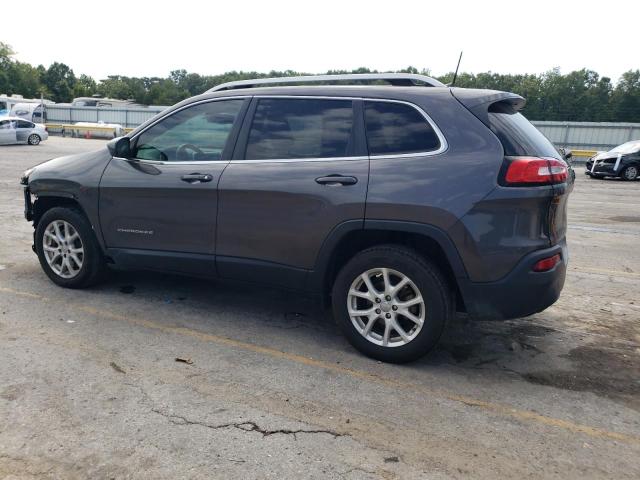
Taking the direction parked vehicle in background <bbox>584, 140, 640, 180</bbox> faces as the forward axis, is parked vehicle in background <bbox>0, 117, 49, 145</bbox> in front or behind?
in front

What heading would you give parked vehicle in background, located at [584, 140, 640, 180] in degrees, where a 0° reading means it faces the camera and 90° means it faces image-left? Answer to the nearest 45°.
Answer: approximately 45°

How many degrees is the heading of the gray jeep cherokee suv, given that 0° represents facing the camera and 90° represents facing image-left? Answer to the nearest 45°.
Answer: approximately 135°

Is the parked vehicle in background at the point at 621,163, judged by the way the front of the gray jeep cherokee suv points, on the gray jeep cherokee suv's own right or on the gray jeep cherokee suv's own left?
on the gray jeep cherokee suv's own right

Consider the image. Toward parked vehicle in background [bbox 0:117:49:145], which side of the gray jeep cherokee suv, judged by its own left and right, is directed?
front

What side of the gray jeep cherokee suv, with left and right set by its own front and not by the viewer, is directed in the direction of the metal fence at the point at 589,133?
right

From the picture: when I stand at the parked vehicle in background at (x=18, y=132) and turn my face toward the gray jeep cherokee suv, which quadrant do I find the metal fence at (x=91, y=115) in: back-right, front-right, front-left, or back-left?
back-left

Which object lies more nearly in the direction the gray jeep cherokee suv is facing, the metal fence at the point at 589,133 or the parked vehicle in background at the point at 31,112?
the parked vehicle in background

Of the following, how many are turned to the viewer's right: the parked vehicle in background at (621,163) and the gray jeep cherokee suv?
0

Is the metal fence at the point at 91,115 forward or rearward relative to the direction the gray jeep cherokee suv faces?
forward
